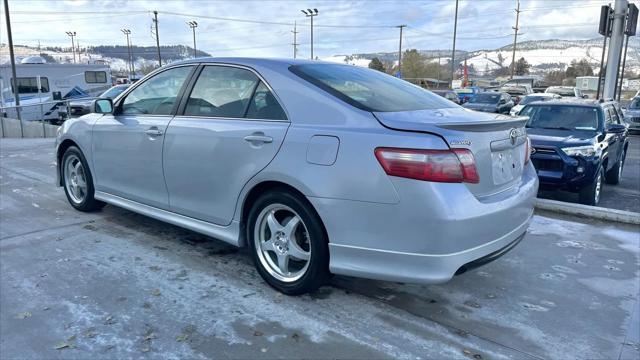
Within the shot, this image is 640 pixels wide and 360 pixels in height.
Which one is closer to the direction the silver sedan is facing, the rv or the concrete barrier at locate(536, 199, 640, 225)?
the rv

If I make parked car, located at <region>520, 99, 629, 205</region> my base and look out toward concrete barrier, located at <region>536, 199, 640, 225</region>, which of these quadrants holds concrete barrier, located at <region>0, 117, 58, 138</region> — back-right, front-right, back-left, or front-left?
back-right
